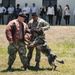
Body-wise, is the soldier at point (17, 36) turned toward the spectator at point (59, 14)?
no

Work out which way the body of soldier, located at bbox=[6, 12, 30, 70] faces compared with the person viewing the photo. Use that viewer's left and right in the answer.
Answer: facing the viewer and to the right of the viewer
